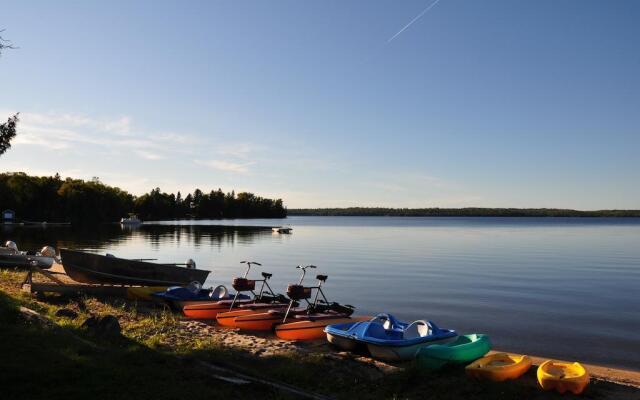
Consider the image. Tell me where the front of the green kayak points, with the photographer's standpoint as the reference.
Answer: facing the viewer and to the left of the viewer

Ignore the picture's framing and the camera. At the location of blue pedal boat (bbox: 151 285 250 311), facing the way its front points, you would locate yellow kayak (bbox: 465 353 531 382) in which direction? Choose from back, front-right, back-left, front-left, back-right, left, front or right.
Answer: left

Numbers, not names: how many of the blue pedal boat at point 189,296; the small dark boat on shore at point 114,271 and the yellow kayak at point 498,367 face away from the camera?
0

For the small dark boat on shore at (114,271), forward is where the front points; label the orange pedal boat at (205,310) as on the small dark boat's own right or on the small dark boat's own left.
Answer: on the small dark boat's own left

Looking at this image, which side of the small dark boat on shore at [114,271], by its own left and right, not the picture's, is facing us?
left
